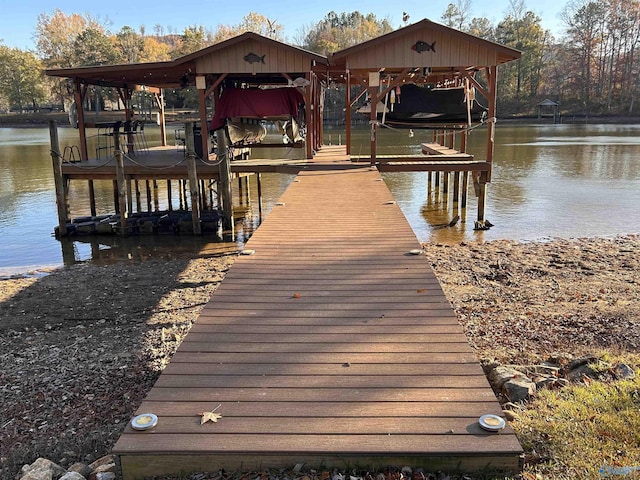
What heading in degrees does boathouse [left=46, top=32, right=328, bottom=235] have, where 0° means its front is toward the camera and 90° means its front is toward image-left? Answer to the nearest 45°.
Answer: approximately 0°

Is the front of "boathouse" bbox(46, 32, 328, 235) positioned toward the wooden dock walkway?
yes

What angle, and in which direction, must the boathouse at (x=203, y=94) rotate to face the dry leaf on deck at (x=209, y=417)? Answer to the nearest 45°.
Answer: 0° — it already faces it
